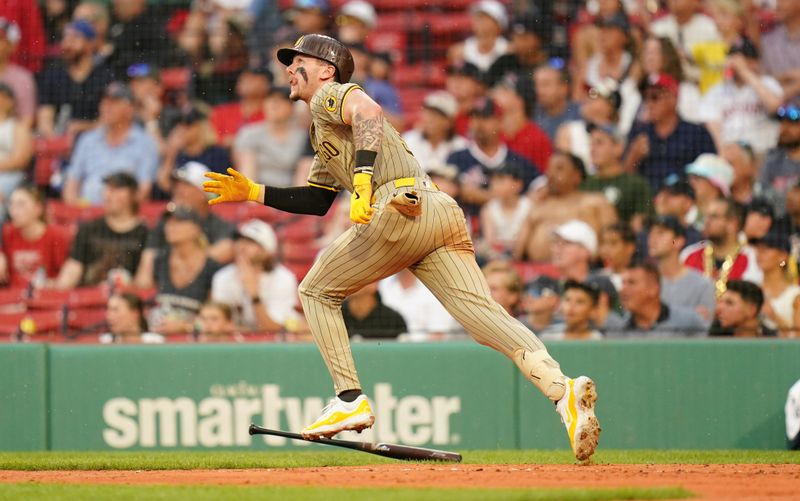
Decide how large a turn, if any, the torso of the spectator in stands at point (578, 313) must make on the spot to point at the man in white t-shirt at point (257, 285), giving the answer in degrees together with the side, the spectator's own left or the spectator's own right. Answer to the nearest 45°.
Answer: approximately 45° to the spectator's own right

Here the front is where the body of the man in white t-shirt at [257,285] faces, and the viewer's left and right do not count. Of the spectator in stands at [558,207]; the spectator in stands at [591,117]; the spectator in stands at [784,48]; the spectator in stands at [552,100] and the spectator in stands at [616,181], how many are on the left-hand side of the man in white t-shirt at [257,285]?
5

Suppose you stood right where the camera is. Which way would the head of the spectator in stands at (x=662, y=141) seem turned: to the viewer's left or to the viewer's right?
to the viewer's left

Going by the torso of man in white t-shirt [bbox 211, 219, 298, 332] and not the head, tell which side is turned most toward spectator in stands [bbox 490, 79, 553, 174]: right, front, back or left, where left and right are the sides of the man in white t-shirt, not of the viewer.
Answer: back

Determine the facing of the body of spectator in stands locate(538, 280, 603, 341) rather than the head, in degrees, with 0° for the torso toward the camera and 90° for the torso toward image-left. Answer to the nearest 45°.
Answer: approximately 45°

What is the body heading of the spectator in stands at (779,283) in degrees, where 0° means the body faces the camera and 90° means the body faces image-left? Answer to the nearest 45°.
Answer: approximately 45°

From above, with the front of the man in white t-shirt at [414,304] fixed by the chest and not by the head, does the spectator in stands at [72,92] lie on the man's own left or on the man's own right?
on the man's own right

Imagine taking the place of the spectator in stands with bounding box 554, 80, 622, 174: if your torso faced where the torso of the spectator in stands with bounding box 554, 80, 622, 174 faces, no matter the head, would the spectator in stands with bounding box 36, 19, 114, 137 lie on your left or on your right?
on your right

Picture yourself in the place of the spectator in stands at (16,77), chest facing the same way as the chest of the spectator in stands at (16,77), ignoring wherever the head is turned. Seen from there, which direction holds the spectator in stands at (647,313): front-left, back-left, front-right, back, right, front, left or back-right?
left
